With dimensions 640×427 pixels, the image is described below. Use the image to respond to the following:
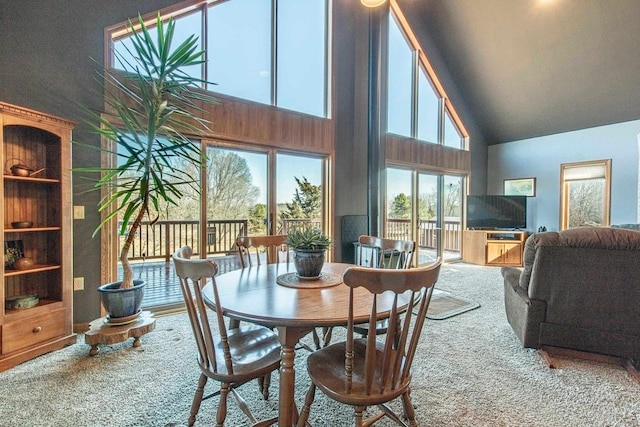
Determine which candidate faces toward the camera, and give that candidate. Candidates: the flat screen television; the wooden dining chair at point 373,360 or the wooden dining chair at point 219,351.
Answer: the flat screen television

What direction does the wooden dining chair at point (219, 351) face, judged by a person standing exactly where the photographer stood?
facing away from the viewer and to the right of the viewer

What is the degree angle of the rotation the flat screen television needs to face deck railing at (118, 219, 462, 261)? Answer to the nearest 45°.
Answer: approximately 45° to its right

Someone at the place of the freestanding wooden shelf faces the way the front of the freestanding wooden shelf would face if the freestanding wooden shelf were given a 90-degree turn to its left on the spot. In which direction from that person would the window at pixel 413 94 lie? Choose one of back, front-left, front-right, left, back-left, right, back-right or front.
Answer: front-right

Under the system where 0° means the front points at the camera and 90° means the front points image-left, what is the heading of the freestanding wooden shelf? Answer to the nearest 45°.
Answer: approximately 315°

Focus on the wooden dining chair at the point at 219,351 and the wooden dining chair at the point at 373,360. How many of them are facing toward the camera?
0

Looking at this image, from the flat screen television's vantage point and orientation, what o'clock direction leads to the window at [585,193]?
The window is roughly at 9 o'clock from the flat screen television.

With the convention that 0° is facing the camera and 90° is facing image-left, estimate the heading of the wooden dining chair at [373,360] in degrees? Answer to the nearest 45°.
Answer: approximately 135°

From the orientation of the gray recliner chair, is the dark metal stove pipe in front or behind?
in front

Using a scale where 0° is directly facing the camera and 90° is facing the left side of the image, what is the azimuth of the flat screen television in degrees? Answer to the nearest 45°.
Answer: approximately 0°

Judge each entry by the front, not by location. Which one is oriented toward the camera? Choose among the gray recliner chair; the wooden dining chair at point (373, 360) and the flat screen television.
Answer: the flat screen television

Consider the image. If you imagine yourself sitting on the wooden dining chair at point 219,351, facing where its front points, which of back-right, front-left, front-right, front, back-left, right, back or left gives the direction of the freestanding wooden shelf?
left

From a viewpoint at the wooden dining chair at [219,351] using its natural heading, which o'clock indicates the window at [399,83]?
The window is roughly at 12 o'clock from the wooden dining chair.

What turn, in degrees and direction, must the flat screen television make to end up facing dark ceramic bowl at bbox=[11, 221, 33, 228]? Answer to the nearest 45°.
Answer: approximately 45° to its right

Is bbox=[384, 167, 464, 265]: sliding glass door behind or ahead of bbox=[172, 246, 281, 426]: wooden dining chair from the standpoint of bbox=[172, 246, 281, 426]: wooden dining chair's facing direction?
ahead
